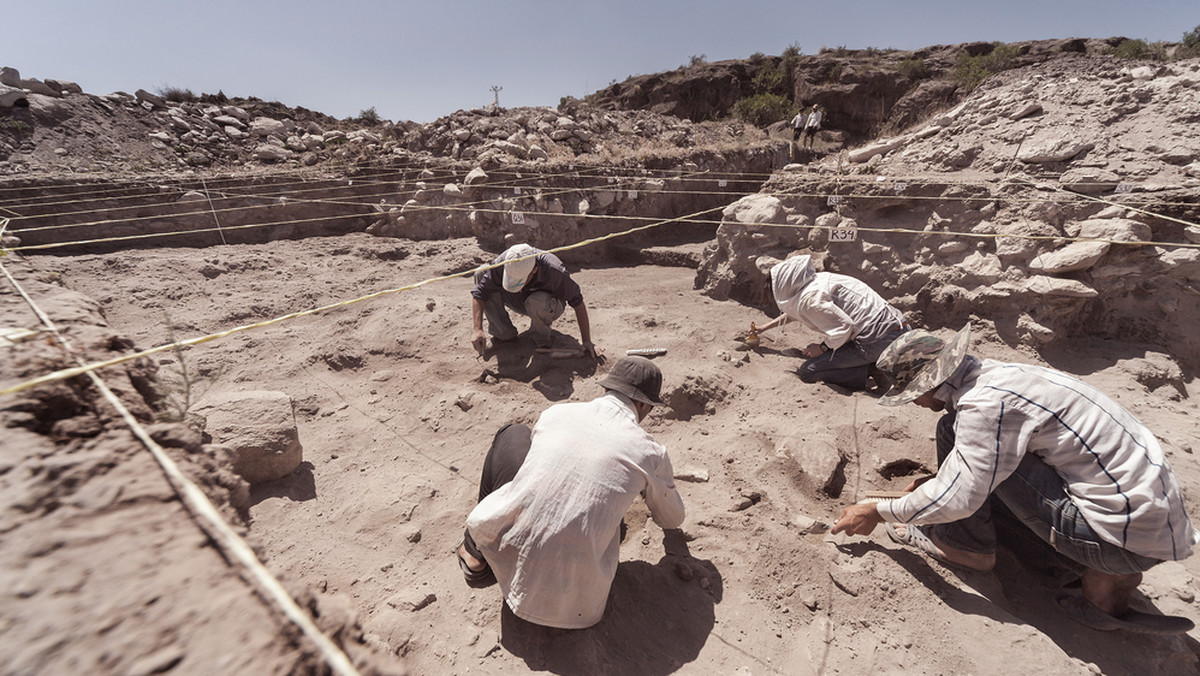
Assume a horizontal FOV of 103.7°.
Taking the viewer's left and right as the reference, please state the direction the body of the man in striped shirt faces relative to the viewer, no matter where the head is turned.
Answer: facing to the left of the viewer

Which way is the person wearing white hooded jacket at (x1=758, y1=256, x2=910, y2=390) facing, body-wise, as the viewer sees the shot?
to the viewer's left

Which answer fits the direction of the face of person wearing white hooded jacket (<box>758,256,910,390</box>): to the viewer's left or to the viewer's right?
to the viewer's left

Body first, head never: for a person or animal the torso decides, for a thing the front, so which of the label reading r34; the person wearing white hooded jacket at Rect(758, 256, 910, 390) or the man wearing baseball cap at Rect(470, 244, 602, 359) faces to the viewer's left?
the person wearing white hooded jacket at Rect(758, 256, 910, 390)

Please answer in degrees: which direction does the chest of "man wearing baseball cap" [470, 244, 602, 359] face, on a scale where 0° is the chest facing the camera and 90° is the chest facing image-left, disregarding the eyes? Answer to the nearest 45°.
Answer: approximately 0°

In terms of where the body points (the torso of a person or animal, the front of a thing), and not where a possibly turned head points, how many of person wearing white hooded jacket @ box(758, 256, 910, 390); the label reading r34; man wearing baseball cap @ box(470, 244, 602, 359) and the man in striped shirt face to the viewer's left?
2

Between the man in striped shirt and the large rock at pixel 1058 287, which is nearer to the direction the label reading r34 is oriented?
the man in striped shirt

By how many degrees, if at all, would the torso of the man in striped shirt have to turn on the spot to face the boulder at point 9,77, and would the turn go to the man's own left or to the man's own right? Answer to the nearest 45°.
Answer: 0° — they already face it

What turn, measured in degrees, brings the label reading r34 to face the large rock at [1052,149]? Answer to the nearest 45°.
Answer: approximately 135° to its left

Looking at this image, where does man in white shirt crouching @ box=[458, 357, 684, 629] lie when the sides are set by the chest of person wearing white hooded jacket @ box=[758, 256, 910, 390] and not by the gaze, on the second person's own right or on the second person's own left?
on the second person's own left

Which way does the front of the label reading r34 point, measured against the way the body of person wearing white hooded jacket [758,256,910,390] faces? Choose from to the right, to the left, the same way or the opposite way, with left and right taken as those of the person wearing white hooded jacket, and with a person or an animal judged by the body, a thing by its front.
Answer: to the left

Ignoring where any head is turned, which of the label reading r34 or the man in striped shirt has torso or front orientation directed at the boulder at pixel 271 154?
the man in striped shirt

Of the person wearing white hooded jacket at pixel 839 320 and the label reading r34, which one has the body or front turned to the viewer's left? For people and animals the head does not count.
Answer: the person wearing white hooded jacket

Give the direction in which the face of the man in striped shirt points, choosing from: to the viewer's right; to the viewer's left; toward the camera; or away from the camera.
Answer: to the viewer's left

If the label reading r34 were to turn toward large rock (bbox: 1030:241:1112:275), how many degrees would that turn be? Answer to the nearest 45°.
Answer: approximately 90° to its left

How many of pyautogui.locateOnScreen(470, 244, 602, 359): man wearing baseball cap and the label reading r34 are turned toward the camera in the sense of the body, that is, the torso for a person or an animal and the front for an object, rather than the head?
2

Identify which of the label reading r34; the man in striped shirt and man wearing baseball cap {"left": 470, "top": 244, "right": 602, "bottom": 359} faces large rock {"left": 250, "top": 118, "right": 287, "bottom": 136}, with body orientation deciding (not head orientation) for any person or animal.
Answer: the man in striped shirt

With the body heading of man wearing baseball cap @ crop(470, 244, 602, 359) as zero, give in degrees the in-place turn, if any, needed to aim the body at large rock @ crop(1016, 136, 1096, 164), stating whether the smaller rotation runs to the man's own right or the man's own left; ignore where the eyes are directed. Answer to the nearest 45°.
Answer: approximately 90° to the man's own left
